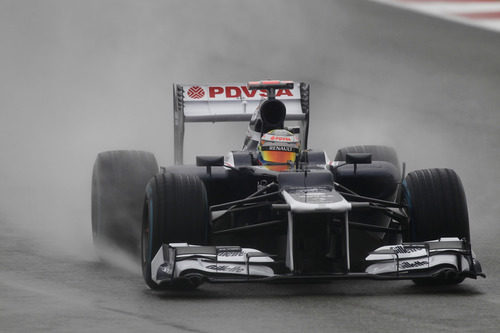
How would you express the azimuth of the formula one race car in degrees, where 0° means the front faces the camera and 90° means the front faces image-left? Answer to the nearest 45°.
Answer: approximately 0°
